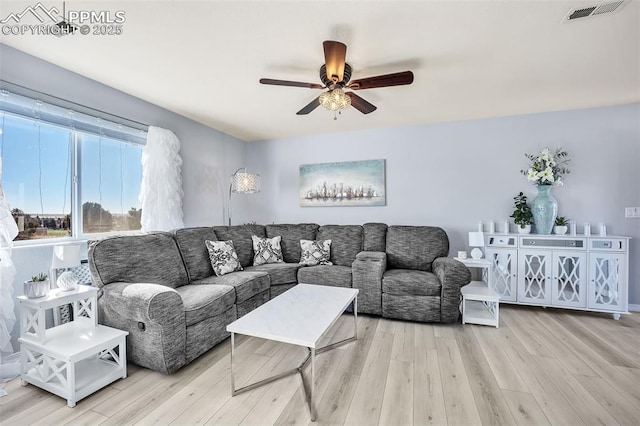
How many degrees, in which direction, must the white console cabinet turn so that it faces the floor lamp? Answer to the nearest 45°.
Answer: approximately 45° to its right

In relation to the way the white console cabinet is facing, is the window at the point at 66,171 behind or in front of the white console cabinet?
in front

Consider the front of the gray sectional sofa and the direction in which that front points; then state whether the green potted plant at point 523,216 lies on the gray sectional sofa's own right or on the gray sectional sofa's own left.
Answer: on the gray sectional sofa's own left

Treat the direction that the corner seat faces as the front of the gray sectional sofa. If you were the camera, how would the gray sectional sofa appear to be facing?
facing the viewer and to the right of the viewer

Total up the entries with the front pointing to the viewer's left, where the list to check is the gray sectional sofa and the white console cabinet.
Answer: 0

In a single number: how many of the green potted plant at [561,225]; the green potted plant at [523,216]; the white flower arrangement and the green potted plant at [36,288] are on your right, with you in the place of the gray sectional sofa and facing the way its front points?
1

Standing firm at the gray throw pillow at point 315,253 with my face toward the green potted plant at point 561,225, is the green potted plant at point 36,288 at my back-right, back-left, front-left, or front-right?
back-right

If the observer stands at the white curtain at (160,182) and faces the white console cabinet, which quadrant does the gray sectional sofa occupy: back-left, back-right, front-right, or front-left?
front-right

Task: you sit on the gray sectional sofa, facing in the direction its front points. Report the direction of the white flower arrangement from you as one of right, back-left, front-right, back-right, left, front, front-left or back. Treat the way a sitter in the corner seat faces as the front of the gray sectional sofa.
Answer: front-left

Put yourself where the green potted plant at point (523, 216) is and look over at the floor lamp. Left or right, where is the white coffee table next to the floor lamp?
left

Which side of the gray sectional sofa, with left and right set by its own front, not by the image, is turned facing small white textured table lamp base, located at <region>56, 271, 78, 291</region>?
right

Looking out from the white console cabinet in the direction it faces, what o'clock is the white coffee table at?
The white coffee table is roughly at 1 o'clock from the white console cabinet.

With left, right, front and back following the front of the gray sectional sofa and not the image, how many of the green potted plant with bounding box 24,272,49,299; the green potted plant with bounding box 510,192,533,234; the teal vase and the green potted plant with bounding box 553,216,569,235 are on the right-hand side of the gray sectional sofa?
1

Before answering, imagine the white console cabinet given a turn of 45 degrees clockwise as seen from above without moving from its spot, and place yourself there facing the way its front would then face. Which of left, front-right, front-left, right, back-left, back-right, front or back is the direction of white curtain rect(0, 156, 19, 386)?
front

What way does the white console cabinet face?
toward the camera
